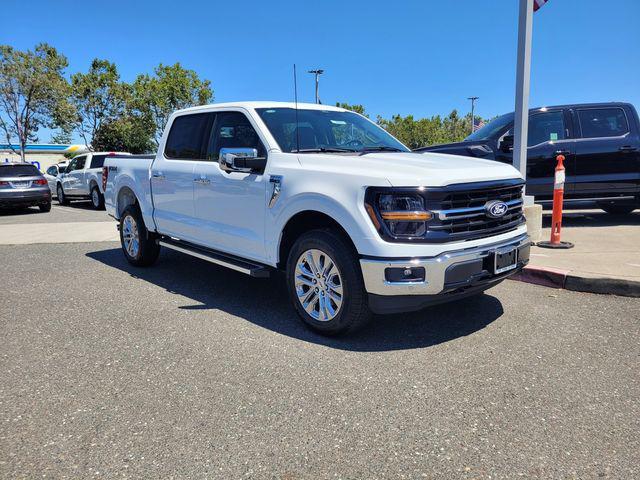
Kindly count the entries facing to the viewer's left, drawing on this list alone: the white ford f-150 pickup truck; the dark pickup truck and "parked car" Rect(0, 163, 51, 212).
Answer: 1

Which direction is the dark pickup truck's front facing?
to the viewer's left

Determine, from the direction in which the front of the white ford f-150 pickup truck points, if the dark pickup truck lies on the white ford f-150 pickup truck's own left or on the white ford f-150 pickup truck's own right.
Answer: on the white ford f-150 pickup truck's own left

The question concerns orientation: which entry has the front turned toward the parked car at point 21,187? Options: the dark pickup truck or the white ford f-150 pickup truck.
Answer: the dark pickup truck

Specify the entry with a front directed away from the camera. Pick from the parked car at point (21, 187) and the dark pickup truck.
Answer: the parked car

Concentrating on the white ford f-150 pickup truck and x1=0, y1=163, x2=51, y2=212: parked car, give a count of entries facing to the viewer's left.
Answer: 0

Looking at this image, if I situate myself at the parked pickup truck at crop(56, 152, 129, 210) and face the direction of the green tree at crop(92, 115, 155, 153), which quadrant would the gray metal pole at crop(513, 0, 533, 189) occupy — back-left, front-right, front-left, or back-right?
back-right

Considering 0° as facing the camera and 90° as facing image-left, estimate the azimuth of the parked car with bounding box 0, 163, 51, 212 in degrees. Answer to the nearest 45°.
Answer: approximately 180°

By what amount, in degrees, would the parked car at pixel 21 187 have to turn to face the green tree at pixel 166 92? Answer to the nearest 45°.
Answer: approximately 45° to its right

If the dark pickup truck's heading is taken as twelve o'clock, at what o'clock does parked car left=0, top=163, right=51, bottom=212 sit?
The parked car is roughly at 12 o'clock from the dark pickup truck.

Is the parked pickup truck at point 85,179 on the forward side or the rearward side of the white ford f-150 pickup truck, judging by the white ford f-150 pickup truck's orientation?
on the rearward side

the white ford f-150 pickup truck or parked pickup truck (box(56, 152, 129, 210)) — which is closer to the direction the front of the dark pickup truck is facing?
the parked pickup truck
